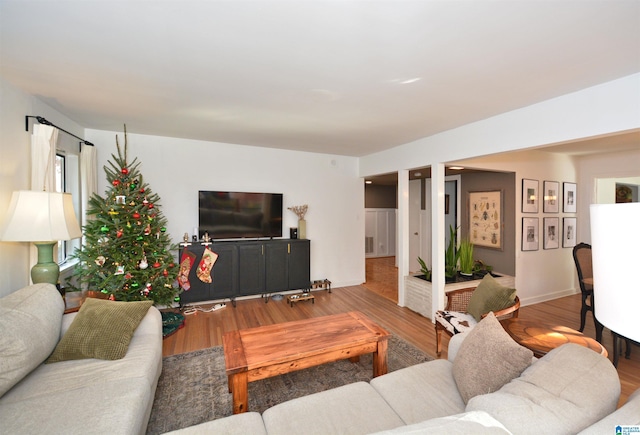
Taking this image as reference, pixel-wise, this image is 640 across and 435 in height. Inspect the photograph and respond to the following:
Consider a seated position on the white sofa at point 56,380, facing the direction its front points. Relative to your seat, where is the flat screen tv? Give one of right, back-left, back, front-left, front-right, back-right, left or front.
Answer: front-left

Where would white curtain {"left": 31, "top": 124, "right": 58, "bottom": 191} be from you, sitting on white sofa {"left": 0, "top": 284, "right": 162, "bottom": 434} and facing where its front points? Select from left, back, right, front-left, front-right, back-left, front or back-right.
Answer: left

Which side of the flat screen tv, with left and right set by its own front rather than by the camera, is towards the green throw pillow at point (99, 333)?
front

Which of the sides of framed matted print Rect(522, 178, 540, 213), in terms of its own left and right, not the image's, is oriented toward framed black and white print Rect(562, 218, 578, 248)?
left

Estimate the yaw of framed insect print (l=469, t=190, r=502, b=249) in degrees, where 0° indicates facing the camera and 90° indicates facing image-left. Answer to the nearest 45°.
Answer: approximately 45°

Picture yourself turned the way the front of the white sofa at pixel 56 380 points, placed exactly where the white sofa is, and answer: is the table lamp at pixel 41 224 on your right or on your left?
on your left

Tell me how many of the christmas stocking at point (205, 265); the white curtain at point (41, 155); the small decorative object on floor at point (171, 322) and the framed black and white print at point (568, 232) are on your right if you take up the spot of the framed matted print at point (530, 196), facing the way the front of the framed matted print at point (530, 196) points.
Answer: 3

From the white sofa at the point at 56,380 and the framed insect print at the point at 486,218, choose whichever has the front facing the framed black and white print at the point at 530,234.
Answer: the white sofa

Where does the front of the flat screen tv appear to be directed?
toward the camera

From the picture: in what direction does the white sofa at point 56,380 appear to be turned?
to the viewer's right
